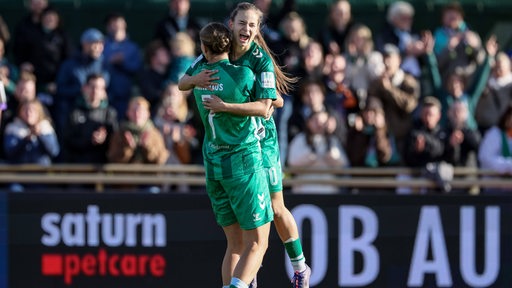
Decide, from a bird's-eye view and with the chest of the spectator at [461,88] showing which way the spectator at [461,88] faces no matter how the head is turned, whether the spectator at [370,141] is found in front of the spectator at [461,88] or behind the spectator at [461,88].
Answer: in front

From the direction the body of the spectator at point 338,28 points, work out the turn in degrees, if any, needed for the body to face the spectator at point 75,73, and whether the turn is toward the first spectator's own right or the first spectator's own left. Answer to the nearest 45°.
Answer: approximately 90° to the first spectator's own right

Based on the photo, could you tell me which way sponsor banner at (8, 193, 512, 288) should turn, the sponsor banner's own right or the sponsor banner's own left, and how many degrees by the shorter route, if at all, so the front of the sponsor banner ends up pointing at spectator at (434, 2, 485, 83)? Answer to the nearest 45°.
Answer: approximately 135° to the sponsor banner's own left

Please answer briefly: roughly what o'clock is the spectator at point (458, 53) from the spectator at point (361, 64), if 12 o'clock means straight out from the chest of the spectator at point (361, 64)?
the spectator at point (458, 53) is roughly at 8 o'clock from the spectator at point (361, 64).

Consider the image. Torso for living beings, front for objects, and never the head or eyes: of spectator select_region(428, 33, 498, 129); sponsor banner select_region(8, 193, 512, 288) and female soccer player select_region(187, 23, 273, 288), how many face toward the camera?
2

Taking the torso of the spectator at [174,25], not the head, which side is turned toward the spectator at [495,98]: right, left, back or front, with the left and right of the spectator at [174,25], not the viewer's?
left

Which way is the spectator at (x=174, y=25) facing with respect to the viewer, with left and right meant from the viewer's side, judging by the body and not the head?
facing the viewer
